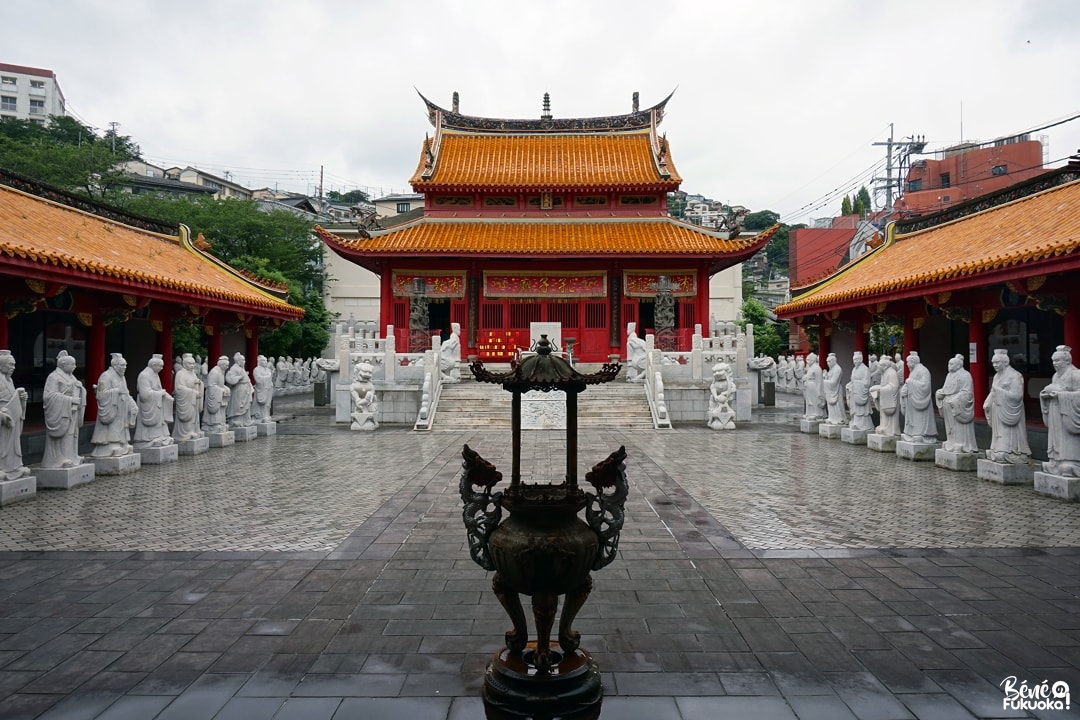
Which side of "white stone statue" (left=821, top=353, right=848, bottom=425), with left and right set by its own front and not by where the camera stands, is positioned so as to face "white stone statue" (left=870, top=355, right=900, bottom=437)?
left

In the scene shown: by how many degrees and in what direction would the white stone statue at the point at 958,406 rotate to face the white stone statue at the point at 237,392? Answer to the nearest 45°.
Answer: approximately 45° to its right

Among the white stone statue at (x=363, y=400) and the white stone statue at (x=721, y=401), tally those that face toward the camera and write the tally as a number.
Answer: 2

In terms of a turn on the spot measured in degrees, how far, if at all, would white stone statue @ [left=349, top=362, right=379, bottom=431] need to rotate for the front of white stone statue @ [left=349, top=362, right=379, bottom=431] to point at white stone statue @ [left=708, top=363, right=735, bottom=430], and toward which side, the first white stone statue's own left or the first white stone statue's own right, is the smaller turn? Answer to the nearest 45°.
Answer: approximately 90° to the first white stone statue's own left

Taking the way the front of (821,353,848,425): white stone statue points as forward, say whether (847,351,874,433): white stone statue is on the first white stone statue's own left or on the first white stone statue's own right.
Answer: on the first white stone statue's own left

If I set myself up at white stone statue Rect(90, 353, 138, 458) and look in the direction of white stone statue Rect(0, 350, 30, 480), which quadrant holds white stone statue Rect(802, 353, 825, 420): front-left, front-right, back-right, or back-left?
back-left

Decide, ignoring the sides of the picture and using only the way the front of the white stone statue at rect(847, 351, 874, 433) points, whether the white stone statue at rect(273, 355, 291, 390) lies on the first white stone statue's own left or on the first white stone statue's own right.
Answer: on the first white stone statue's own right

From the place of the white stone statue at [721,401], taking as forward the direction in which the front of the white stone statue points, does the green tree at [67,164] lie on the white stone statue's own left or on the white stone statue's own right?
on the white stone statue's own right

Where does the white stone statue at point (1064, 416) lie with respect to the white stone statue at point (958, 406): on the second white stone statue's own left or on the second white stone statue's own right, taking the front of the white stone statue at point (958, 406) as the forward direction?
on the second white stone statue's own left

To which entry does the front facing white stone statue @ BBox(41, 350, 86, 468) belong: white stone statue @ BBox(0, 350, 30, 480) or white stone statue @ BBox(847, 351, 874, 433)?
white stone statue @ BBox(847, 351, 874, 433)

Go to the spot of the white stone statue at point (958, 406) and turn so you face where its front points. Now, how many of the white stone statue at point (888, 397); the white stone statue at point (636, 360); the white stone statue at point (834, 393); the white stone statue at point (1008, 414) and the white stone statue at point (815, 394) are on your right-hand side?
4

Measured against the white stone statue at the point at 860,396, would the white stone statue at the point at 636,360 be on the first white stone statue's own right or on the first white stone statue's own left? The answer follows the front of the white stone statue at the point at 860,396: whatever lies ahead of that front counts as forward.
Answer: on the first white stone statue's own right

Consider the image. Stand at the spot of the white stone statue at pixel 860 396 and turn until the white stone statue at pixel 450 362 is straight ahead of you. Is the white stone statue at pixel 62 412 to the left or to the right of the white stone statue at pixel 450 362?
left

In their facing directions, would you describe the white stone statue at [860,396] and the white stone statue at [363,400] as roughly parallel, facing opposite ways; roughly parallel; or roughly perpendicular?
roughly perpendicular

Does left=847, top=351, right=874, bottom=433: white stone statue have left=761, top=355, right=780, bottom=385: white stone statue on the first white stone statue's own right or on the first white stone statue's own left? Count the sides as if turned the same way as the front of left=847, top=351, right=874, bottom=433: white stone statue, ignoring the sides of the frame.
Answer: on the first white stone statue's own right

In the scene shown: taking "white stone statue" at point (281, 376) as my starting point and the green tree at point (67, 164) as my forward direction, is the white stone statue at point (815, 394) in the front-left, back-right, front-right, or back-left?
back-left
